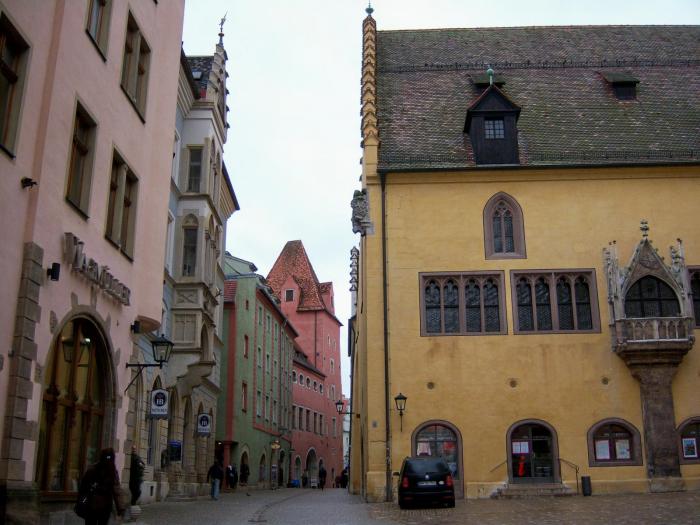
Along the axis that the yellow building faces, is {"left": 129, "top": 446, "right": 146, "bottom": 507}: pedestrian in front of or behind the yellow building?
in front

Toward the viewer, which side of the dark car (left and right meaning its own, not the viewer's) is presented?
back

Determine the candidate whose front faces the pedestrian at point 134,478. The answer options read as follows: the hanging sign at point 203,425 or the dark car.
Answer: the hanging sign

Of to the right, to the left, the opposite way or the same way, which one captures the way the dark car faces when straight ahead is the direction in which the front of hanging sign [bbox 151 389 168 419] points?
the opposite way

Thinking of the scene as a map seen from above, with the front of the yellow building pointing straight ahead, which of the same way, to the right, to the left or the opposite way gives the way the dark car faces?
the opposite way

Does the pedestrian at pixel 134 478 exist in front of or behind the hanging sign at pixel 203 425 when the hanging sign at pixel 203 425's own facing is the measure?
in front

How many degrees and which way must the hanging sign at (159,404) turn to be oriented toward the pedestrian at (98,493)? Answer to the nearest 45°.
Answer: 0° — it already faces them

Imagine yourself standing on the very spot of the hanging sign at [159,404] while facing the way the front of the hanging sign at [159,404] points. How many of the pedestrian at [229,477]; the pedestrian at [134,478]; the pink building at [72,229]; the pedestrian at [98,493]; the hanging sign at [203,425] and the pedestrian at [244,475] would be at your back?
3

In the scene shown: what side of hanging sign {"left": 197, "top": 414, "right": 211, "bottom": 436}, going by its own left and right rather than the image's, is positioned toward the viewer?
front

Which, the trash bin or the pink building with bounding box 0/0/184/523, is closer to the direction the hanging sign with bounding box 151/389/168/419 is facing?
the pink building

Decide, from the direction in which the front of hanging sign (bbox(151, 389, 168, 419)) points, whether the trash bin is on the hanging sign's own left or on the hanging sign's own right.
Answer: on the hanging sign's own left

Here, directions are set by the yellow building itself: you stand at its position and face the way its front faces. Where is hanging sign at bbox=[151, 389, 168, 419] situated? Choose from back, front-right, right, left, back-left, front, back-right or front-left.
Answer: front-right

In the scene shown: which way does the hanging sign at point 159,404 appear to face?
toward the camera

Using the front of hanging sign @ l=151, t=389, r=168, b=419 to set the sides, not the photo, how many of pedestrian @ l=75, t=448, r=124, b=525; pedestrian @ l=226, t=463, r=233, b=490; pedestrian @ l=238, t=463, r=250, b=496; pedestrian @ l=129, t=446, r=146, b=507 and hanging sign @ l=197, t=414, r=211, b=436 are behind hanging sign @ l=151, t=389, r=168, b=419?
3

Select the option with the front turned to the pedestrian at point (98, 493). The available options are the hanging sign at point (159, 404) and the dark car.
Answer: the hanging sign

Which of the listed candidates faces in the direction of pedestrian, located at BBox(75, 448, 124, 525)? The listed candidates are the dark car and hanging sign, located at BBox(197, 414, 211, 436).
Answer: the hanging sign

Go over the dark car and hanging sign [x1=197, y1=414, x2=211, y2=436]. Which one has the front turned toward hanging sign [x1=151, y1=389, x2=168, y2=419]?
hanging sign [x1=197, y1=414, x2=211, y2=436]
